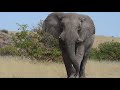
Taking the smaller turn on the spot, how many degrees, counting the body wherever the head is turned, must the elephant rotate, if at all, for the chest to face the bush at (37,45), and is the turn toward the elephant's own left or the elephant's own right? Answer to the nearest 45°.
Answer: approximately 180°

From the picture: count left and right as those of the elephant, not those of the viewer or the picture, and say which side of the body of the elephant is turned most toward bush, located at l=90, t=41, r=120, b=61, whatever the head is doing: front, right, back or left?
back

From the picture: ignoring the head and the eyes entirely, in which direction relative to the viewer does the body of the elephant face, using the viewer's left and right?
facing the viewer

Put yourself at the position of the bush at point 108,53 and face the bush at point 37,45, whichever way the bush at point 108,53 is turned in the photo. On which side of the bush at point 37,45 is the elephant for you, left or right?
left

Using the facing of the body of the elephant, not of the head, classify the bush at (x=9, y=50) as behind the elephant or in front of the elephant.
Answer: behind

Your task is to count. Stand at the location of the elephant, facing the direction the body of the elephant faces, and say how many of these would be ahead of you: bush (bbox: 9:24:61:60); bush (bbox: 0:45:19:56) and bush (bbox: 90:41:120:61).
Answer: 0
